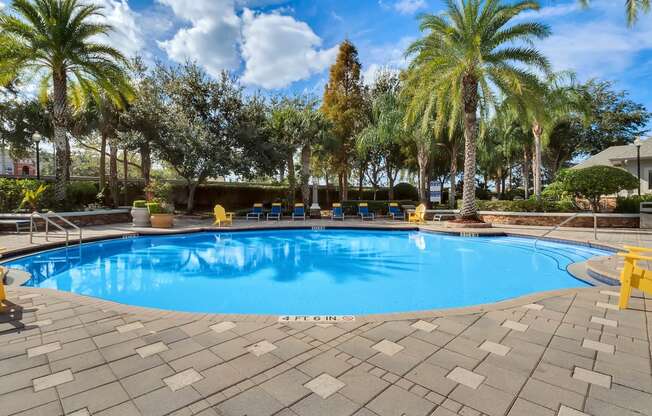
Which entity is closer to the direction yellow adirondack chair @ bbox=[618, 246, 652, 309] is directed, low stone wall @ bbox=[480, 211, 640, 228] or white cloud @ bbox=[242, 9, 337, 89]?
the white cloud

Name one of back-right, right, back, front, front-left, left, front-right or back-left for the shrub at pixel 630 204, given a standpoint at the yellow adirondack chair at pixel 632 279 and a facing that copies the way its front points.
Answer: right

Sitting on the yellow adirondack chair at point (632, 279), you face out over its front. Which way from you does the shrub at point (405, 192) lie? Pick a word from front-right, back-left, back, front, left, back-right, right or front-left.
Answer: front-right

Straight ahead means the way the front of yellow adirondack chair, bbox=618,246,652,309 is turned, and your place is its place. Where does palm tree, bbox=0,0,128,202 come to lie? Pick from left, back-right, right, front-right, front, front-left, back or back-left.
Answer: front

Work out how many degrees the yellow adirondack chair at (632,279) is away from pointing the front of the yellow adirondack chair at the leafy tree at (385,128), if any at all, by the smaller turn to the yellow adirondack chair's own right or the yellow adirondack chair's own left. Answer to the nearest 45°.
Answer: approximately 45° to the yellow adirondack chair's own right

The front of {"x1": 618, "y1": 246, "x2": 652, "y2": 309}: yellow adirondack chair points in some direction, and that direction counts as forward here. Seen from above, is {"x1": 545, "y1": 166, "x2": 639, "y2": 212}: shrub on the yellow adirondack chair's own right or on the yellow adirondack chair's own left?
on the yellow adirondack chair's own right

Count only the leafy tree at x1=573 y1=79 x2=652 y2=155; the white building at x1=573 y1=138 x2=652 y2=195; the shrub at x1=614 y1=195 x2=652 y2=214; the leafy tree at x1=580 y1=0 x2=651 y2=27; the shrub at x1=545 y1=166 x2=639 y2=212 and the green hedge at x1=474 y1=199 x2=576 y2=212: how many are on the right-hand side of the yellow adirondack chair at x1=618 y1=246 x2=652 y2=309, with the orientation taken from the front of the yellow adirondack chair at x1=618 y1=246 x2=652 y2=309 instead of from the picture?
6

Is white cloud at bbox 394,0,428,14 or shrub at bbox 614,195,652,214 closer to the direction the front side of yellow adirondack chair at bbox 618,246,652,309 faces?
the white cloud

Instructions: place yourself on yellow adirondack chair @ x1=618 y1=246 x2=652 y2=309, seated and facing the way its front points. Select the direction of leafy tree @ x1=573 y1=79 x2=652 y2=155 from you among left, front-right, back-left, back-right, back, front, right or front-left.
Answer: right

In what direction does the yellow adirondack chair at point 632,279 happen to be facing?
to the viewer's left

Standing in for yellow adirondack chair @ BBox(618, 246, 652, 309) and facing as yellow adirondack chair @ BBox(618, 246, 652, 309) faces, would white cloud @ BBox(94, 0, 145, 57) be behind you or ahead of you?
ahead

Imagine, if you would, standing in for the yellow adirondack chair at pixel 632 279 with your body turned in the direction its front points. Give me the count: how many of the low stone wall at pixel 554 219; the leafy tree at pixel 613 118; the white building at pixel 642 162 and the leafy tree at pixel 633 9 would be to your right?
4

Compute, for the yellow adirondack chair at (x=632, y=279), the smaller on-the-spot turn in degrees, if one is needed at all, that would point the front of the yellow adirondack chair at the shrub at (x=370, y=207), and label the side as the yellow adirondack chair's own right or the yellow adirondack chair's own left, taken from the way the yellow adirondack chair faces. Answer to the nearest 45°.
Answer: approximately 45° to the yellow adirondack chair's own right

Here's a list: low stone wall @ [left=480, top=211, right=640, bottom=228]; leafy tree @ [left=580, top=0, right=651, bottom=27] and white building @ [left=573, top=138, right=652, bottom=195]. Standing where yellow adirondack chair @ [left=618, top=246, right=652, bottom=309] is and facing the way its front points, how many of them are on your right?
3

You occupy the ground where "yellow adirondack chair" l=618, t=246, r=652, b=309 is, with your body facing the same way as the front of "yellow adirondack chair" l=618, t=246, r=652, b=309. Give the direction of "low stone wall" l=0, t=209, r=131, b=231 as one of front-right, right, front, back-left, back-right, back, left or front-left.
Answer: front
